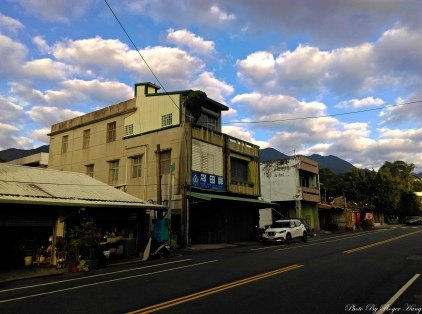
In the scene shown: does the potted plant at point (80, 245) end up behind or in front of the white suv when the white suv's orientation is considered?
in front

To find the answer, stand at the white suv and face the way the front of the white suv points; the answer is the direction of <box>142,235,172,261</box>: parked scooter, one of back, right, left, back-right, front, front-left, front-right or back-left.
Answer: front

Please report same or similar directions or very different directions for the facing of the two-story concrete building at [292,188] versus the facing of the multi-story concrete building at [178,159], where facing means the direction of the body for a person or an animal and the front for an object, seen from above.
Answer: same or similar directions

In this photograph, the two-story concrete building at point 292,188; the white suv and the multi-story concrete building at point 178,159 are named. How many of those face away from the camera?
0

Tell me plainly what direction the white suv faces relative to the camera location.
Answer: facing the viewer and to the left of the viewer

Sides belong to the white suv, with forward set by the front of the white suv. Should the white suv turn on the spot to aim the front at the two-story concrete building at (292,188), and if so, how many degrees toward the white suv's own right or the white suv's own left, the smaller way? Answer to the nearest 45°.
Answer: approximately 135° to the white suv's own right

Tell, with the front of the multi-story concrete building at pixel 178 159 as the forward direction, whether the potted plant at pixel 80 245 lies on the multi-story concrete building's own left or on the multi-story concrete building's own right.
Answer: on the multi-story concrete building's own right

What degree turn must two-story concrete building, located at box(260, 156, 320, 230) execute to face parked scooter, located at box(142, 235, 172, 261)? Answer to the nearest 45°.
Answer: approximately 45° to its right

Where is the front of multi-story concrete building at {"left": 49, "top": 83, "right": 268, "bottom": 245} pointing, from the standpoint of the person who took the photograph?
facing the viewer and to the right of the viewer

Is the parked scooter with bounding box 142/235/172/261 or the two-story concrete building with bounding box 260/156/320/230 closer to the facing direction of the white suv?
the parked scooter

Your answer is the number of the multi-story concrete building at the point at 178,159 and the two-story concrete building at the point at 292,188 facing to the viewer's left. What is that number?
0

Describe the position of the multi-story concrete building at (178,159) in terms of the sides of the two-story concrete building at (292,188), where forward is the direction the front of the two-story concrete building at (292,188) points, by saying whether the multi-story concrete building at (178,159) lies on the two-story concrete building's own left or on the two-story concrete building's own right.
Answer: on the two-story concrete building's own right

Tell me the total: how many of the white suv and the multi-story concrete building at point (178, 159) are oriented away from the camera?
0

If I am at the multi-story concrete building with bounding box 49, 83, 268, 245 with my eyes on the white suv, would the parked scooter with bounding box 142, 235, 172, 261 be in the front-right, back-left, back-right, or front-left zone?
front-right

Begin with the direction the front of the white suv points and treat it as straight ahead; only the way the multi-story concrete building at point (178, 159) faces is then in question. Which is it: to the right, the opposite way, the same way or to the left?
to the left

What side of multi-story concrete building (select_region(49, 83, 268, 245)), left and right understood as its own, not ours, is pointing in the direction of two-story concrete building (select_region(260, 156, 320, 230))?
left

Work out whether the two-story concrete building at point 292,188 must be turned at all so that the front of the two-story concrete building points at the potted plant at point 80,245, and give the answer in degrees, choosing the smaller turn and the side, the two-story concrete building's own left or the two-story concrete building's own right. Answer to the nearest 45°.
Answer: approximately 45° to the two-story concrete building's own right
